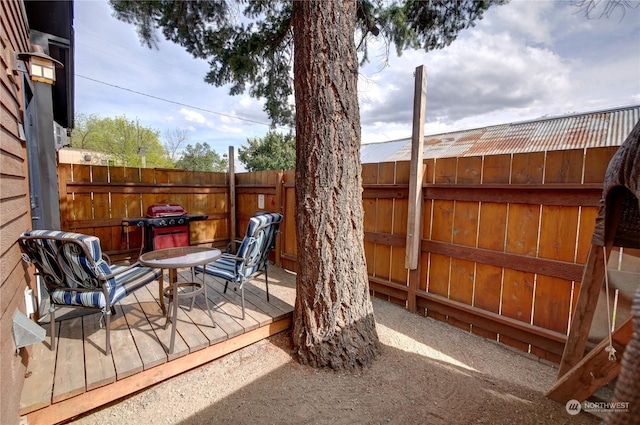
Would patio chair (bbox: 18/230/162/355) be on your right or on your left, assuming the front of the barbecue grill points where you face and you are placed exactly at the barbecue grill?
on your right

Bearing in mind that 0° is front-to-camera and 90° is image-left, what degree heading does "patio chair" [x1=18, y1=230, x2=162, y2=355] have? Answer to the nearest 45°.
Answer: approximately 225°

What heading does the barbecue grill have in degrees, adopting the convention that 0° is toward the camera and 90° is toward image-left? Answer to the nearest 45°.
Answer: approximately 315°

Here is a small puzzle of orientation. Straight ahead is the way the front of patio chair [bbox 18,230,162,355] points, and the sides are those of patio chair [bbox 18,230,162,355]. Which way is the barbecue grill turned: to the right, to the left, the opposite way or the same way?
to the right

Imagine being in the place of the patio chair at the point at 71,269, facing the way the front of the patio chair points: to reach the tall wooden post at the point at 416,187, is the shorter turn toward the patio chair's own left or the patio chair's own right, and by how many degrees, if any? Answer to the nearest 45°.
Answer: approximately 45° to the patio chair's own right

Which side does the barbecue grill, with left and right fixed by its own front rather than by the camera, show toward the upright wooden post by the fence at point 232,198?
left

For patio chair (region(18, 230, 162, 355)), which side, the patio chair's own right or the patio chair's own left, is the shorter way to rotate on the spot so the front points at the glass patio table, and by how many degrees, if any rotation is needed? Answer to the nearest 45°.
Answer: approximately 45° to the patio chair's own right
